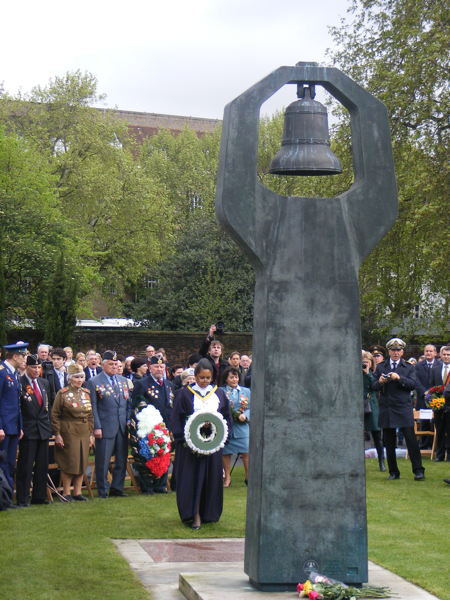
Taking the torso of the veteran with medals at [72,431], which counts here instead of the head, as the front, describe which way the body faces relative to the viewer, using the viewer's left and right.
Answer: facing the viewer and to the right of the viewer

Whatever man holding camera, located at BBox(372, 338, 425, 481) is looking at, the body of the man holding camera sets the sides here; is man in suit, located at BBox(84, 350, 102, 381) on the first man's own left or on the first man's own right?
on the first man's own right

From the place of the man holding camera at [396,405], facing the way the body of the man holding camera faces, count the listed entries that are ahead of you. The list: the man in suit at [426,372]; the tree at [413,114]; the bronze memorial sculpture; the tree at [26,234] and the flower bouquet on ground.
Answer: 2

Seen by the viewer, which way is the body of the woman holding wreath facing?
toward the camera

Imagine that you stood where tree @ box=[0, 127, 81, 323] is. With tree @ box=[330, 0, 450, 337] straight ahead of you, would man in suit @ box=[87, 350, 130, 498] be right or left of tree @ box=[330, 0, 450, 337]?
right

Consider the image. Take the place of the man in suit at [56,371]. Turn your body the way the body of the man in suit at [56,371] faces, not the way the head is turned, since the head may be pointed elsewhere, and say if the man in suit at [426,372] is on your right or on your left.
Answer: on your left

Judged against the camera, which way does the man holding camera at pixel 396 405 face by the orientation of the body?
toward the camera

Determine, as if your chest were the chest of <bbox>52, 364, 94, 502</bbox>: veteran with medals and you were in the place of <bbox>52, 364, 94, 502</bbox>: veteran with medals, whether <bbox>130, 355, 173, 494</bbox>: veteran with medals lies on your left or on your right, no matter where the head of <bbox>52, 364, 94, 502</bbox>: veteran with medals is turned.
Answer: on your left

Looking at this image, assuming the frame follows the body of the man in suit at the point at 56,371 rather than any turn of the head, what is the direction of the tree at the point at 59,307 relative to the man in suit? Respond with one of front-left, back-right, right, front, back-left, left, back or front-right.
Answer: back-left

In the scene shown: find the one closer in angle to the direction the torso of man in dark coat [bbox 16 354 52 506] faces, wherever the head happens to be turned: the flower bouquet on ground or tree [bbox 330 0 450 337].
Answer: the flower bouquet on ground

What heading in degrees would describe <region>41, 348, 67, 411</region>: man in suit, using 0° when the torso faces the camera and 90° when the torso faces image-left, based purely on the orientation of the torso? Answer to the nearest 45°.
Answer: approximately 315°

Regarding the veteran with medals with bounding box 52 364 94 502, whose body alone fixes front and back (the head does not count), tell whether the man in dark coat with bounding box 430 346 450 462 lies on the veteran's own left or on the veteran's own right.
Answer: on the veteran's own left

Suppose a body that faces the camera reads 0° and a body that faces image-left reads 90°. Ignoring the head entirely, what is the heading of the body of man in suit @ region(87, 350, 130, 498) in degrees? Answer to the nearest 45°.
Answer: approximately 315°

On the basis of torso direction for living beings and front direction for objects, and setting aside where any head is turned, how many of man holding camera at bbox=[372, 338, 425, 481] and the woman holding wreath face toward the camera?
2
